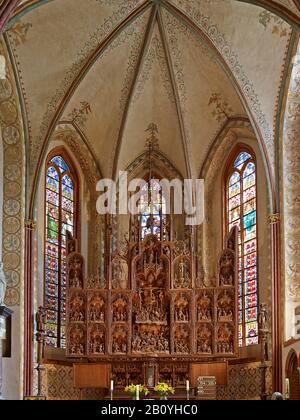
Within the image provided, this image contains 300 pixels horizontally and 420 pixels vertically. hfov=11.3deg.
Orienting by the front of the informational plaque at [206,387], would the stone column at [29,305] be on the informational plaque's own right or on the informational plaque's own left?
on the informational plaque's own right

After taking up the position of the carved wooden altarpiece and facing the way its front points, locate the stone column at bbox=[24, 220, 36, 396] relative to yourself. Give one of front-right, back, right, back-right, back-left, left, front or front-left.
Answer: right

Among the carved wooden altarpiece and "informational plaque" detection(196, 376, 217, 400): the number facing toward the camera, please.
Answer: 2

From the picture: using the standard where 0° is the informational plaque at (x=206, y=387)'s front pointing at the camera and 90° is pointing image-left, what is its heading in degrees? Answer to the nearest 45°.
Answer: approximately 0°

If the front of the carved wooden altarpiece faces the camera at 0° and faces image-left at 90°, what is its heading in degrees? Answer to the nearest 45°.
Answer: approximately 0°

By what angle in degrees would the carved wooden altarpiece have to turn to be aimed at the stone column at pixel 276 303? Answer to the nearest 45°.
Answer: approximately 90° to its left

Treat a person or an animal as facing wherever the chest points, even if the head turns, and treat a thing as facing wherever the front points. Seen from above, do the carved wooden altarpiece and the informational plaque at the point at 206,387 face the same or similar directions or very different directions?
same or similar directions
